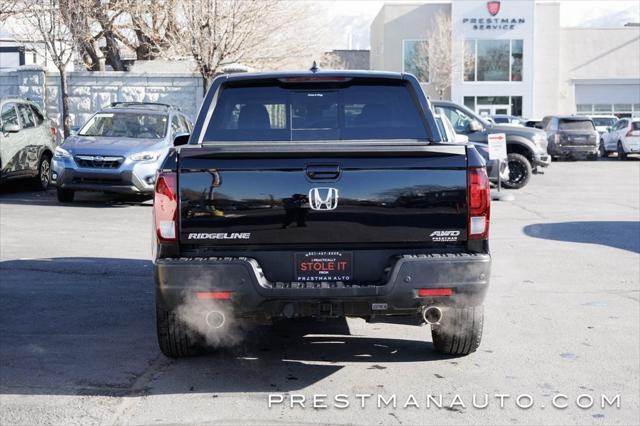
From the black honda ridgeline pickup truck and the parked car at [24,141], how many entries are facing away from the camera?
1

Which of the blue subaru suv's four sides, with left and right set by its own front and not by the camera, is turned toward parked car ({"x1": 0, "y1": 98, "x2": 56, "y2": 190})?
right

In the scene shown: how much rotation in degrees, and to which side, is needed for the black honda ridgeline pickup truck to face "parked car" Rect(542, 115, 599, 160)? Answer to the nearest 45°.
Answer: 0° — it already faces it

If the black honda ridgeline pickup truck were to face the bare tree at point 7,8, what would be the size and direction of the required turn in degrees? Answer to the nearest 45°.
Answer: approximately 45° to its left

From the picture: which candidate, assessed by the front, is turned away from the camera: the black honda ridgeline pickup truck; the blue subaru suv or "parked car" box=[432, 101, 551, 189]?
the black honda ridgeline pickup truck

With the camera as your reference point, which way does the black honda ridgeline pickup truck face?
facing away from the viewer

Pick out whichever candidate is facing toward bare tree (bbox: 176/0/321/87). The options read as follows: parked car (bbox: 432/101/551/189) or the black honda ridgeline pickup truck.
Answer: the black honda ridgeline pickup truck

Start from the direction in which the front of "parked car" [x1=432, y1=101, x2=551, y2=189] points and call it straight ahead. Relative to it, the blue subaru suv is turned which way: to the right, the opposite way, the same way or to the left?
to the right

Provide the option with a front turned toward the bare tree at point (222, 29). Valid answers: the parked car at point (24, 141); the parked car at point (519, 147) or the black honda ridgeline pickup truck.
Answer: the black honda ridgeline pickup truck

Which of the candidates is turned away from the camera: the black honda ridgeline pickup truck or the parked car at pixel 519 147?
the black honda ridgeline pickup truck

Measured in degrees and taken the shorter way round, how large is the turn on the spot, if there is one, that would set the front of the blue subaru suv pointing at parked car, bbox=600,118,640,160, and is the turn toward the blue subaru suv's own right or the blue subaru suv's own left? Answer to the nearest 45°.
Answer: approximately 180°
